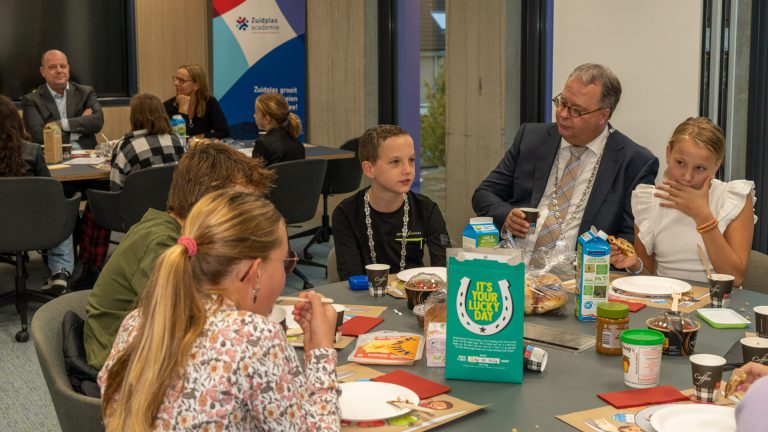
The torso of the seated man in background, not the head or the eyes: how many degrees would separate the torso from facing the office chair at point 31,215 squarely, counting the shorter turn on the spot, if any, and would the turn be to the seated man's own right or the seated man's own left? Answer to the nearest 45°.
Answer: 0° — they already face it

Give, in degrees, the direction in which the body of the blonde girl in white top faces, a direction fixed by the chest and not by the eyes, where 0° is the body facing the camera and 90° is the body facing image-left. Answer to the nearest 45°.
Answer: approximately 45°

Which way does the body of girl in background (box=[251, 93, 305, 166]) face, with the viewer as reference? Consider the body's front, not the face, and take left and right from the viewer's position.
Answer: facing away from the viewer and to the left of the viewer

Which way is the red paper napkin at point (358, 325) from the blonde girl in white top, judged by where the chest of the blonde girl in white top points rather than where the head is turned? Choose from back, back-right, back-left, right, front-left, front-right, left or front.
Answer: front

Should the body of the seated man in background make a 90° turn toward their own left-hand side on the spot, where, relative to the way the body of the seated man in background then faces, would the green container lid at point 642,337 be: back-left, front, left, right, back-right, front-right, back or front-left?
right

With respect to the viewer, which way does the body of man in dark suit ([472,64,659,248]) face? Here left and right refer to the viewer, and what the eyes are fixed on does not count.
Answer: facing the viewer and to the left of the viewer

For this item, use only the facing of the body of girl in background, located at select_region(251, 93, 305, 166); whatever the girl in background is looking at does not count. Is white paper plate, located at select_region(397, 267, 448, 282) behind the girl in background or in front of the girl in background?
behind

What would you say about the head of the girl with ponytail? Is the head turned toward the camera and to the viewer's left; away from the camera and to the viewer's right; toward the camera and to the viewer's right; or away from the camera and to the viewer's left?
away from the camera and to the viewer's right

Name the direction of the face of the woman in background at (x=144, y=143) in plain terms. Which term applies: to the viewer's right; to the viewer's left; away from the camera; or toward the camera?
away from the camera

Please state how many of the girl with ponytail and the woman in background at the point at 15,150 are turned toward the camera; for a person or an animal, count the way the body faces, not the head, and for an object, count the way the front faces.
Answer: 0

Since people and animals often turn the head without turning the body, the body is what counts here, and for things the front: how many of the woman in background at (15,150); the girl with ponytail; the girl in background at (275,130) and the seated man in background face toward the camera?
1

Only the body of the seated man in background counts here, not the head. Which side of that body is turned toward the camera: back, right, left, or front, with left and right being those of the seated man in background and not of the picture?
front
